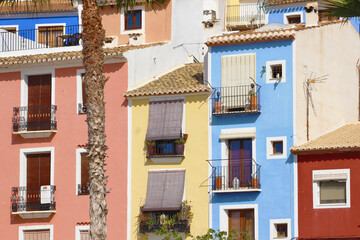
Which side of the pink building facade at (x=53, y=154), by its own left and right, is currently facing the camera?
front

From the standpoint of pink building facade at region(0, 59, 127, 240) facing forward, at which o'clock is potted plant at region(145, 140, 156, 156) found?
The potted plant is roughly at 10 o'clock from the pink building facade.

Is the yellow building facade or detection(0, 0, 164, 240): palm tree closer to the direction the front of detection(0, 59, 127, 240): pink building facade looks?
the palm tree

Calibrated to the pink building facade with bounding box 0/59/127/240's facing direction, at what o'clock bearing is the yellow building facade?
The yellow building facade is roughly at 10 o'clock from the pink building facade.

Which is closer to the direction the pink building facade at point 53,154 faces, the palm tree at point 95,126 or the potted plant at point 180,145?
the palm tree

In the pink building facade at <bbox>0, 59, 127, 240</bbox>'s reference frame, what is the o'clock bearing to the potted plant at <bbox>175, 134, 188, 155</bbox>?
The potted plant is roughly at 10 o'clock from the pink building facade.

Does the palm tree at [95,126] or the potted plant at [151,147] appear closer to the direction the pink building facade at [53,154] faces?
the palm tree

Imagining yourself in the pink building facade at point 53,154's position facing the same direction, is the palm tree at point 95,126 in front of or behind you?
in front
